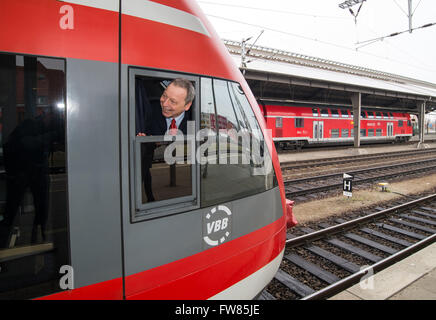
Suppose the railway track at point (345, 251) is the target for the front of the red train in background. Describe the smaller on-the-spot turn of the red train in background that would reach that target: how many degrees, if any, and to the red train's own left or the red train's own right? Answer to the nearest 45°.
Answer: approximately 135° to the red train's own right

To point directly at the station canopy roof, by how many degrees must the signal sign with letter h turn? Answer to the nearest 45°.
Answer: approximately 135° to its right

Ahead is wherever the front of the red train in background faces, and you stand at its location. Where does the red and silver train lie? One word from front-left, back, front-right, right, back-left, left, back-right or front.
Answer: back-right

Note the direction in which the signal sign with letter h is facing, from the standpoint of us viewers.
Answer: facing the viewer and to the left of the viewer

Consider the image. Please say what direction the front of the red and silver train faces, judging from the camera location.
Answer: facing away from the viewer and to the right of the viewer

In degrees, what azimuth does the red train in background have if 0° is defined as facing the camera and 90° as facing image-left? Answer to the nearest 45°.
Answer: approximately 225°

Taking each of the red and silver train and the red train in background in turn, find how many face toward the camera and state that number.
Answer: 0

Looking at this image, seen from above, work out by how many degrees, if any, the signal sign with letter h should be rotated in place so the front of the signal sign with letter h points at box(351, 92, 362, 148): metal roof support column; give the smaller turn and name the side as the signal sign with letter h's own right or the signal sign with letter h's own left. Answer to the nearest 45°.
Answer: approximately 135° to the signal sign with letter h's own right
